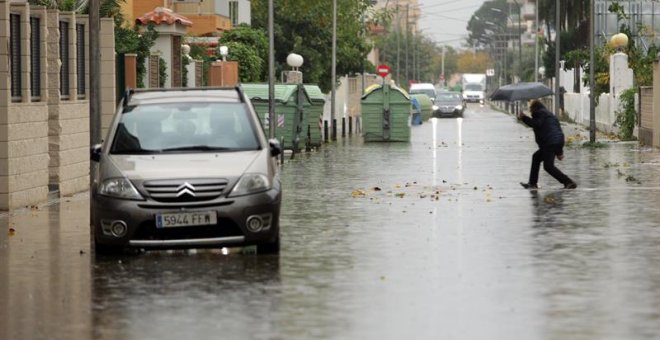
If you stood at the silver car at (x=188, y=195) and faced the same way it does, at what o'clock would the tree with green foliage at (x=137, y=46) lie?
The tree with green foliage is roughly at 6 o'clock from the silver car.

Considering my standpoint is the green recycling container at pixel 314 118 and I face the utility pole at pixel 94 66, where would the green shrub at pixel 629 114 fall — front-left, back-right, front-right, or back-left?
back-left

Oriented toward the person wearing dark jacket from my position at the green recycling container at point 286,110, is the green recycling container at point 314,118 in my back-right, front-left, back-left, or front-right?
back-left

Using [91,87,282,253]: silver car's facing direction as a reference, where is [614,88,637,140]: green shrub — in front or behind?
behind

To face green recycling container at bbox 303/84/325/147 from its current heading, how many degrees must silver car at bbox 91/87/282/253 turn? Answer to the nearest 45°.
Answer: approximately 180°

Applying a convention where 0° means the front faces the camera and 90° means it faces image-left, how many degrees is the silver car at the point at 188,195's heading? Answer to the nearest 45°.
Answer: approximately 0°

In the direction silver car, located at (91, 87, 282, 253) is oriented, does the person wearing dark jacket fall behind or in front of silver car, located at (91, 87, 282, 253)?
behind

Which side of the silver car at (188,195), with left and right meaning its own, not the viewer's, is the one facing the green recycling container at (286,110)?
back
